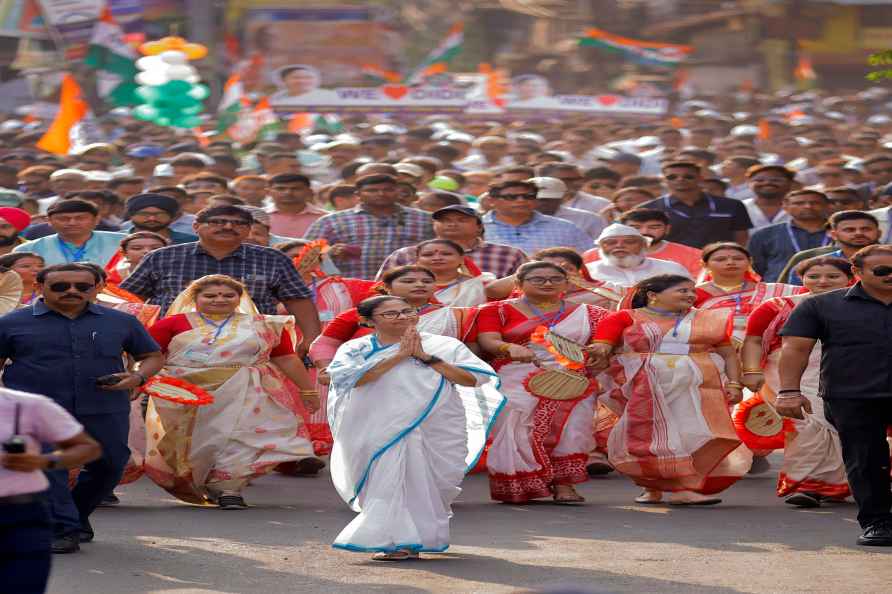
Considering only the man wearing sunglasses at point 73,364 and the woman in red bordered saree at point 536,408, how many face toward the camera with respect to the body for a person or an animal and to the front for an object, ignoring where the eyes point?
2

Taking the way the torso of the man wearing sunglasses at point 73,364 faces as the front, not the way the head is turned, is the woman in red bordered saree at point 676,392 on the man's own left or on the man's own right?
on the man's own left

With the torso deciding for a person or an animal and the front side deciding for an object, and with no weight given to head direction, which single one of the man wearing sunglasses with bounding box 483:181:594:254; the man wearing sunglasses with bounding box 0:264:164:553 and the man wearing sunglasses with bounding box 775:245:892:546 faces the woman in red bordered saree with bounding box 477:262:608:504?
the man wearing sunglasses with bounding box 483:181:594:254

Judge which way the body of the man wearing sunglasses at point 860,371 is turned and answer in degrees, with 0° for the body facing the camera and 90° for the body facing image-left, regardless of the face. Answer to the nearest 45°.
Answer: approximately 0°

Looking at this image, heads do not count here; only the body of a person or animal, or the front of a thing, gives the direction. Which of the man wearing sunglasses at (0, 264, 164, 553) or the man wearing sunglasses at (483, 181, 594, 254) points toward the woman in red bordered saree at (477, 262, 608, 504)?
the man wearing sunglasses at (483, 181, 594, 254)

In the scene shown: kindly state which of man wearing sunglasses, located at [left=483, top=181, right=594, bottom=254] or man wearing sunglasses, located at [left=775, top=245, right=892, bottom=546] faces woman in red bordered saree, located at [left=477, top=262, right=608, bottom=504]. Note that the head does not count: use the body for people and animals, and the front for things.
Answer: man wearing sunglasses, located at [left=483, top=181, right=594, bottom=254]

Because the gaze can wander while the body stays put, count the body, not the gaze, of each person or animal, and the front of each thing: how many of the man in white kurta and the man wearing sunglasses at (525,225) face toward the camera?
2

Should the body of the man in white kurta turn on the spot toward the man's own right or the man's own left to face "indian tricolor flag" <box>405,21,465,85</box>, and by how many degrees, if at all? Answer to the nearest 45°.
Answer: approximately 180°

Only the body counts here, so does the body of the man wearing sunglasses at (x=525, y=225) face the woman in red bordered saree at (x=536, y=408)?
yes
